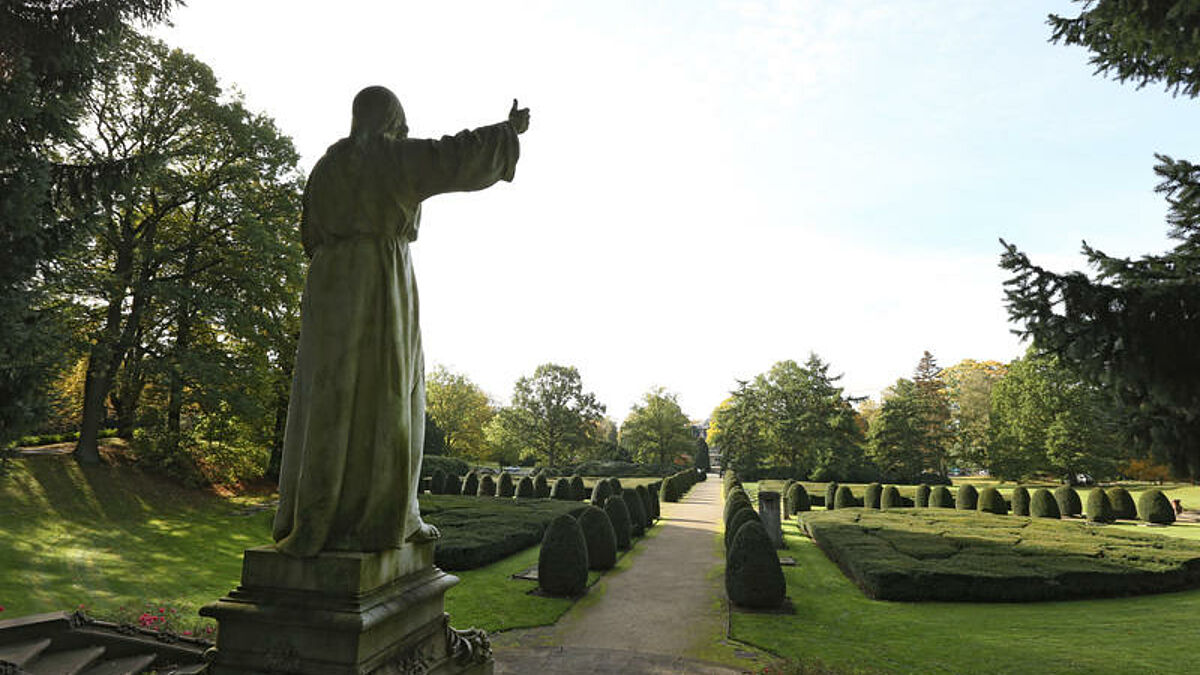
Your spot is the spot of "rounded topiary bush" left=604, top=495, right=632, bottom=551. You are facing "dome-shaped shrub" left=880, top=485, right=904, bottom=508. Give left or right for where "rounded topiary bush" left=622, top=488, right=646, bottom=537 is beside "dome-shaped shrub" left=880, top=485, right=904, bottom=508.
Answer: left

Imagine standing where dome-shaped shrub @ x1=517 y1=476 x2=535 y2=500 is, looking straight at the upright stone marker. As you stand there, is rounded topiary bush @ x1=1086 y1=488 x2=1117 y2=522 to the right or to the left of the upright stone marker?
left

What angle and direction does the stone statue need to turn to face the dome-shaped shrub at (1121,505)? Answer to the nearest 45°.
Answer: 0° — it already faces it

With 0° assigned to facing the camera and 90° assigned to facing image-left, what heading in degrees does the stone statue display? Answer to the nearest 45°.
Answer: approximately 225°

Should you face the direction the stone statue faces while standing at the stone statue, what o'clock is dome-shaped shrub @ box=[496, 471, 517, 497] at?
The dome-shaped shrub is roughly at 11 o'clock from the stone statue.

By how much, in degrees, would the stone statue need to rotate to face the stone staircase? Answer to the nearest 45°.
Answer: approximately 90° to its left
